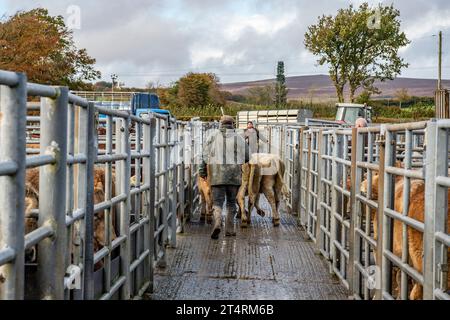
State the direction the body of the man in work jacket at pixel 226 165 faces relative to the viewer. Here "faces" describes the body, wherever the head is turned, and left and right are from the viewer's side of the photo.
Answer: facing away from the viewer

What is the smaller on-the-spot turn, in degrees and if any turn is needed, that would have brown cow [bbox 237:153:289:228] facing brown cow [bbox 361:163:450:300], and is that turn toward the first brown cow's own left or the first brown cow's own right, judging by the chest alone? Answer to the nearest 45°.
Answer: approximately 135° to the first brown cow's own right

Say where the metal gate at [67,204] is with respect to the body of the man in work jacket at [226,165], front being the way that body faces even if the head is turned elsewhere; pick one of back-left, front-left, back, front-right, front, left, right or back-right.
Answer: back

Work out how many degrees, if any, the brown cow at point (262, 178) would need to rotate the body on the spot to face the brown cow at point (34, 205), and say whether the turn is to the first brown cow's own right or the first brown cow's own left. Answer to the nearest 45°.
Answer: approximately 135° to the first brown cow's own right

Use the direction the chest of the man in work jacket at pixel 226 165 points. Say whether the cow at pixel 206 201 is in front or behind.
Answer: in front

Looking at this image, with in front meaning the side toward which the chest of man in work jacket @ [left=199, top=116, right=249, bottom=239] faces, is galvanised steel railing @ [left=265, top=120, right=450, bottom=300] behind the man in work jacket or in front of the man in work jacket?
behind

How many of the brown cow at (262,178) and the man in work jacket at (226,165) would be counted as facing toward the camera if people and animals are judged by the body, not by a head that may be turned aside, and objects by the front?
0

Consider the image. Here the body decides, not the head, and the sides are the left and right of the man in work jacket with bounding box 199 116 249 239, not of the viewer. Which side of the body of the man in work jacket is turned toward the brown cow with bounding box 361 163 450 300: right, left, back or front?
back

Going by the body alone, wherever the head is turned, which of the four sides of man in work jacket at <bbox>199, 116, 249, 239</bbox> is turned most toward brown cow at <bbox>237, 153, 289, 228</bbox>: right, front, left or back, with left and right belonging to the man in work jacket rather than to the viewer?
front

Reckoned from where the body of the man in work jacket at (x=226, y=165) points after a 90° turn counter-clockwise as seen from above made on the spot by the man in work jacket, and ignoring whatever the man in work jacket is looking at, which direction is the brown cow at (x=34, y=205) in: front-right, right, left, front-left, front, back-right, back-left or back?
left

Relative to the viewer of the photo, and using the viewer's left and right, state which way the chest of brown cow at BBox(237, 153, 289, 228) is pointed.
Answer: facing away from the viewer and to the right of the viewer

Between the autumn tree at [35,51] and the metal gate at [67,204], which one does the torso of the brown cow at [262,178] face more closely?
the autumn tree
